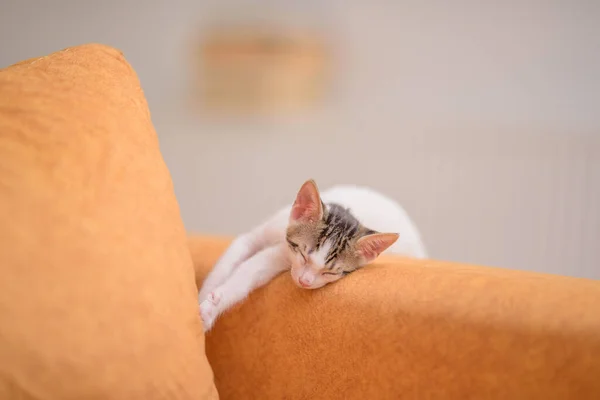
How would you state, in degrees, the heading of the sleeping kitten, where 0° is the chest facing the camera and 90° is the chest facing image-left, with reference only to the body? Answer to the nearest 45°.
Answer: approximately 45°
